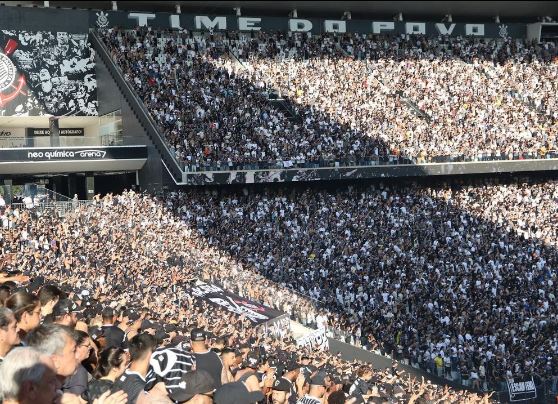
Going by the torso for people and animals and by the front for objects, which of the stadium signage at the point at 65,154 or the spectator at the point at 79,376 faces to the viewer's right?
the spectator

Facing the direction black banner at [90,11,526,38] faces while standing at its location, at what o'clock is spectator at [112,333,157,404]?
The spectator is roughly at 12 o'clock from the black banner.

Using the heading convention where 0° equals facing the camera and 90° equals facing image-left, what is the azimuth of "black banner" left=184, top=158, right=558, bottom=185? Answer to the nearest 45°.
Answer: approximately 0°

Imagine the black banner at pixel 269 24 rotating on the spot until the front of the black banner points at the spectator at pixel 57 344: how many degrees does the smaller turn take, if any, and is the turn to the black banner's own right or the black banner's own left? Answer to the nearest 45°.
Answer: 0° — it already faces them

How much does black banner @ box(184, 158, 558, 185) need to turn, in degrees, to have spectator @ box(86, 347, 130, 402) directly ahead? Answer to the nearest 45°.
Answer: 0° — it already faces them

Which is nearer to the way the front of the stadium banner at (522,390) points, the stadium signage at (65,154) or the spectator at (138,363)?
the spectator

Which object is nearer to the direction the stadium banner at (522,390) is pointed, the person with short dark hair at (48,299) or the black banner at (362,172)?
the person with short dark hair

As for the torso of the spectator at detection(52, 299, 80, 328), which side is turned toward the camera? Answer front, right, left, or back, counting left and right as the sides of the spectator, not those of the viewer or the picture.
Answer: right

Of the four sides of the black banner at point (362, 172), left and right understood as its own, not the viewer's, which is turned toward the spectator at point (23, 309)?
front
